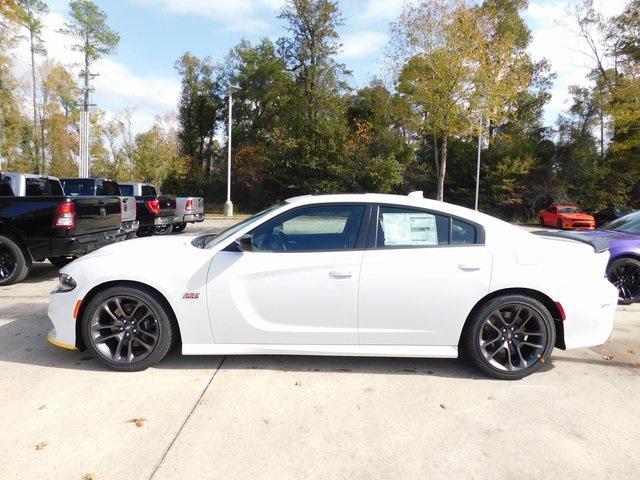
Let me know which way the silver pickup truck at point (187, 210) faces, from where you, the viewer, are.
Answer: facing away from the viewer and to the left of the viewer

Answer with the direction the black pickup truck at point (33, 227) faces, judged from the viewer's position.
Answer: facing away from the viewer and to the left of the viewer

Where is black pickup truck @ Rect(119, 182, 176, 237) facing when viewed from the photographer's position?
facing away from the viewer and to the left of the viewer

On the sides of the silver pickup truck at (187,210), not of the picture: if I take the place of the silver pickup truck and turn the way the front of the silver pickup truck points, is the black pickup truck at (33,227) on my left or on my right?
on my left

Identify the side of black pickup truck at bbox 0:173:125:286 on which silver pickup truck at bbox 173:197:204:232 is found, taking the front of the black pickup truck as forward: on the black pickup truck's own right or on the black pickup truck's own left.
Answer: on the black pickup truck's own right

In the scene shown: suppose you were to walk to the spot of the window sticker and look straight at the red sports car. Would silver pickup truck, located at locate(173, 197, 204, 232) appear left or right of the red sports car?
left

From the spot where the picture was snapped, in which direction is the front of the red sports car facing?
facing the viewer and to the right of the viewer

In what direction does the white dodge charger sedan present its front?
to the viewer's left
